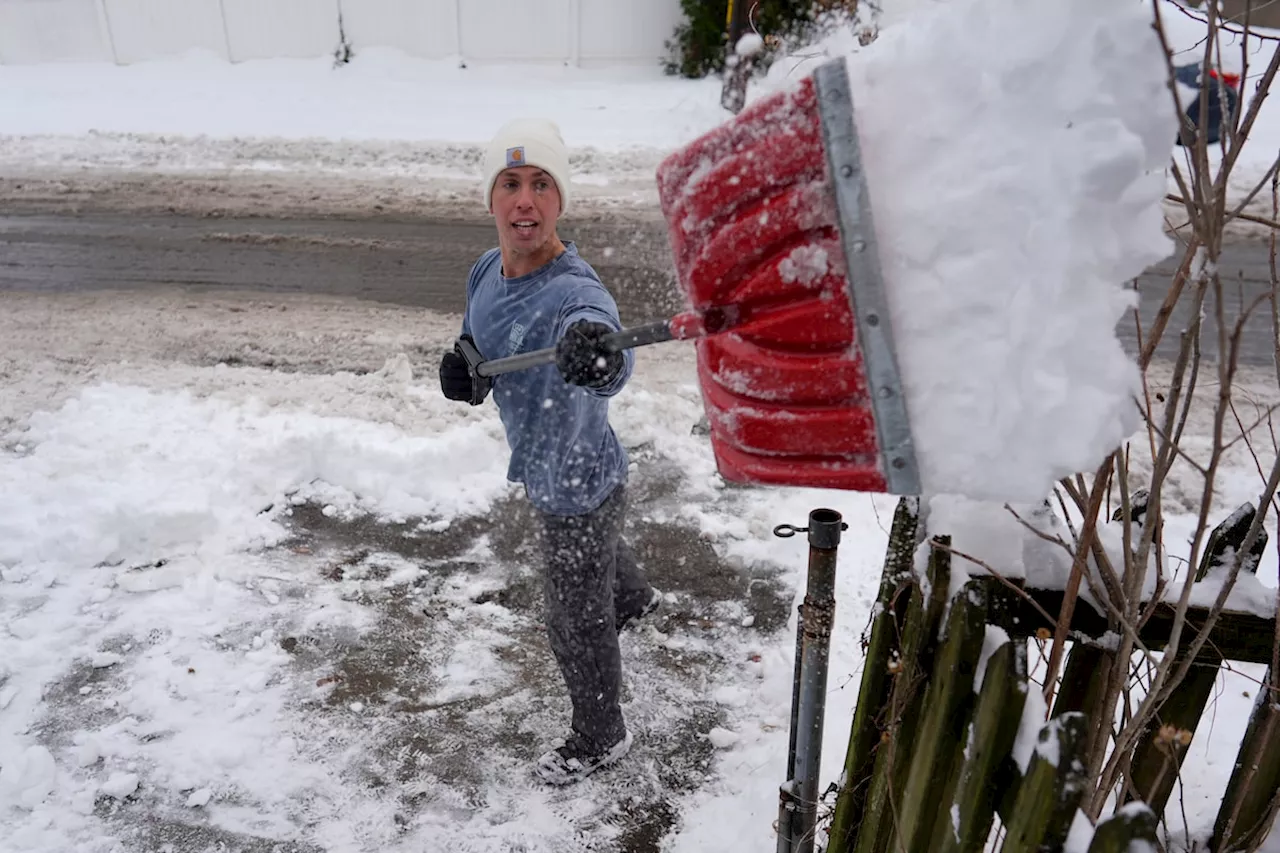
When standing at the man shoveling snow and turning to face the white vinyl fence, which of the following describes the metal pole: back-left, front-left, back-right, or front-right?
back-right

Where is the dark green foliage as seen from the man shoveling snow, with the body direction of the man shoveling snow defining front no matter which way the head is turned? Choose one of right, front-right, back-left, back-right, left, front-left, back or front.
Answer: back-right

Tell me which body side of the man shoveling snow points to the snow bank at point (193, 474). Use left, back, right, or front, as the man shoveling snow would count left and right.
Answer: right

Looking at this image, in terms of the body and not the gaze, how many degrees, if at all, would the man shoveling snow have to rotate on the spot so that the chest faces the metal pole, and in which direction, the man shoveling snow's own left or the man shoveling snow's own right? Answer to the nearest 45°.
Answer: approximately 90° to the man shoveling snow's own left

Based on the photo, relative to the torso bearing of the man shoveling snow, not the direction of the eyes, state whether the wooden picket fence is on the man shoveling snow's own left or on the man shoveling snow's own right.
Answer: on the man shoveling snow's own left

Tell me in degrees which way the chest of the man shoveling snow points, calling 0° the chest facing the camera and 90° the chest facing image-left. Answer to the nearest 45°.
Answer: approximately 45°

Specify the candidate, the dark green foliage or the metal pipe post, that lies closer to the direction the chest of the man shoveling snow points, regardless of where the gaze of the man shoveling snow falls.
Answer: the metal pipe post

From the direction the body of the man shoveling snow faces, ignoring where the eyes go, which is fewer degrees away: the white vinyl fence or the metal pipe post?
the metal pipe post

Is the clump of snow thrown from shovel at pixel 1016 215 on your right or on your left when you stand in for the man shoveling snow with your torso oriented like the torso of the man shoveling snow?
on your left
